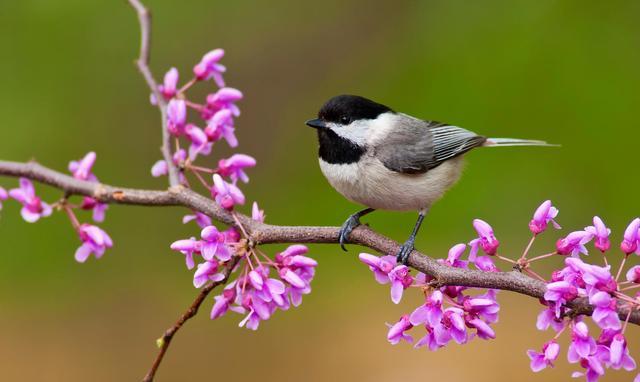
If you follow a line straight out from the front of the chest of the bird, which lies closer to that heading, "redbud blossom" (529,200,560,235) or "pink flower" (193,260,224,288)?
the pink flower

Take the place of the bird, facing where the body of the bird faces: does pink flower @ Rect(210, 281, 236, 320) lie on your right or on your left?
on your left

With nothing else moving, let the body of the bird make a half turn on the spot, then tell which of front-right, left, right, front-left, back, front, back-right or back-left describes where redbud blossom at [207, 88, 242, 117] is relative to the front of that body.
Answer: back-right

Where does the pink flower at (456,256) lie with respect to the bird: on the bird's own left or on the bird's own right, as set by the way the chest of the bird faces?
on the bird's own left

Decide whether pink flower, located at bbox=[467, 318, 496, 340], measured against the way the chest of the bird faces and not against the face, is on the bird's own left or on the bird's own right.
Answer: on the bird's own left

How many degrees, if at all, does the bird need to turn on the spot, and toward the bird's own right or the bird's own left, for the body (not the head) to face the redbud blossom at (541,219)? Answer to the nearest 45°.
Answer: approximately 135° to the bird's own left

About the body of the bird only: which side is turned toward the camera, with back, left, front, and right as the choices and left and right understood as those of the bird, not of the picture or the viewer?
left

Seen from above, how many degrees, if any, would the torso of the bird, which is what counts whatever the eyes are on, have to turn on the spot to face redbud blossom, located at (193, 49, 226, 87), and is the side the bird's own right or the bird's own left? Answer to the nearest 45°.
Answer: approximately 45° to the bird's own left
